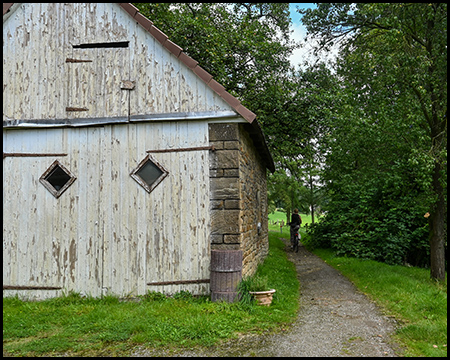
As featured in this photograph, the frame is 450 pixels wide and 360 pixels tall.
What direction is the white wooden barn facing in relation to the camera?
toward the camera

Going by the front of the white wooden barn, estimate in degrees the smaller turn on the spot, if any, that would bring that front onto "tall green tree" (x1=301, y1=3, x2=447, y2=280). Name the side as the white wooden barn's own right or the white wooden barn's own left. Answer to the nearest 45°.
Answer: approximately 90° to the white wooden barn's own left
